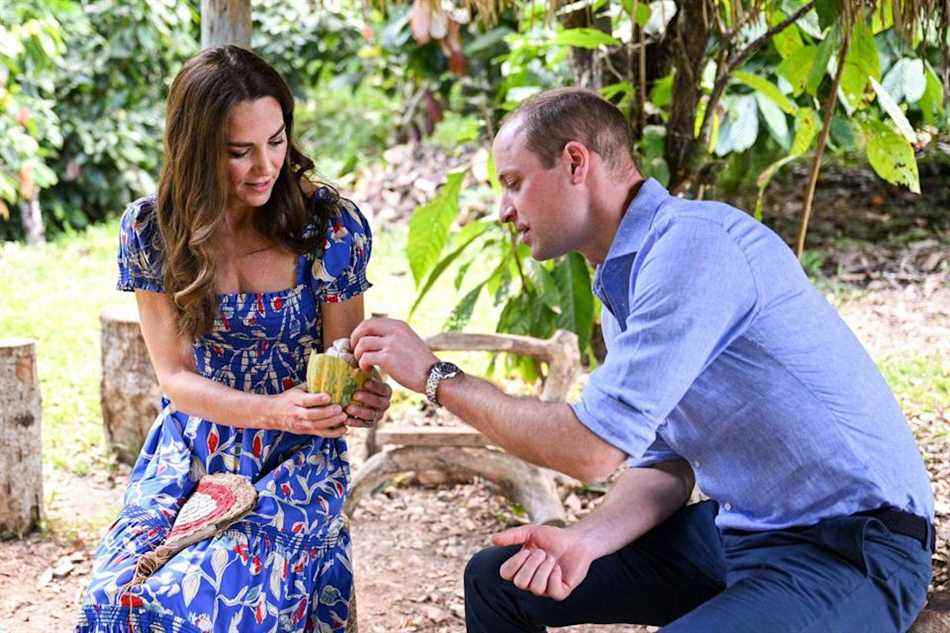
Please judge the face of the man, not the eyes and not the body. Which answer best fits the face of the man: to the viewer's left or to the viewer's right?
to the viewer's left

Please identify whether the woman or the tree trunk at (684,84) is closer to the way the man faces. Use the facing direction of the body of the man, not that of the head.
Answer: the woman

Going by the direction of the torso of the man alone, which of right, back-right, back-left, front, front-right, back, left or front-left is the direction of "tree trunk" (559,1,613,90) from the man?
right

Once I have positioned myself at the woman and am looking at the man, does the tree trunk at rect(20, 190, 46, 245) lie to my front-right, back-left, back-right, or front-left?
back-left

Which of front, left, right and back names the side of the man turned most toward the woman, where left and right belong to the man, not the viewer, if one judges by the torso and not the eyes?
front

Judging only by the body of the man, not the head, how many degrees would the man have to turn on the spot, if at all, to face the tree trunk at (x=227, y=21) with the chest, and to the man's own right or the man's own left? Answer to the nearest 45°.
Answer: approximately 45° to the man's own right

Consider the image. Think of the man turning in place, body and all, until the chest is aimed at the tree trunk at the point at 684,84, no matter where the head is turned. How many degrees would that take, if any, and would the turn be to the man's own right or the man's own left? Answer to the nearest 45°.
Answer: approximately 90° to the man's own right

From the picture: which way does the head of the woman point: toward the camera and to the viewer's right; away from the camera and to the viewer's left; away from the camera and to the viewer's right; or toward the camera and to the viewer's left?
toward the camera and to the viewer's right

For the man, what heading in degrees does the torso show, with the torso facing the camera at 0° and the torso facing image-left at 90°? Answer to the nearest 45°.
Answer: approximately 90°
